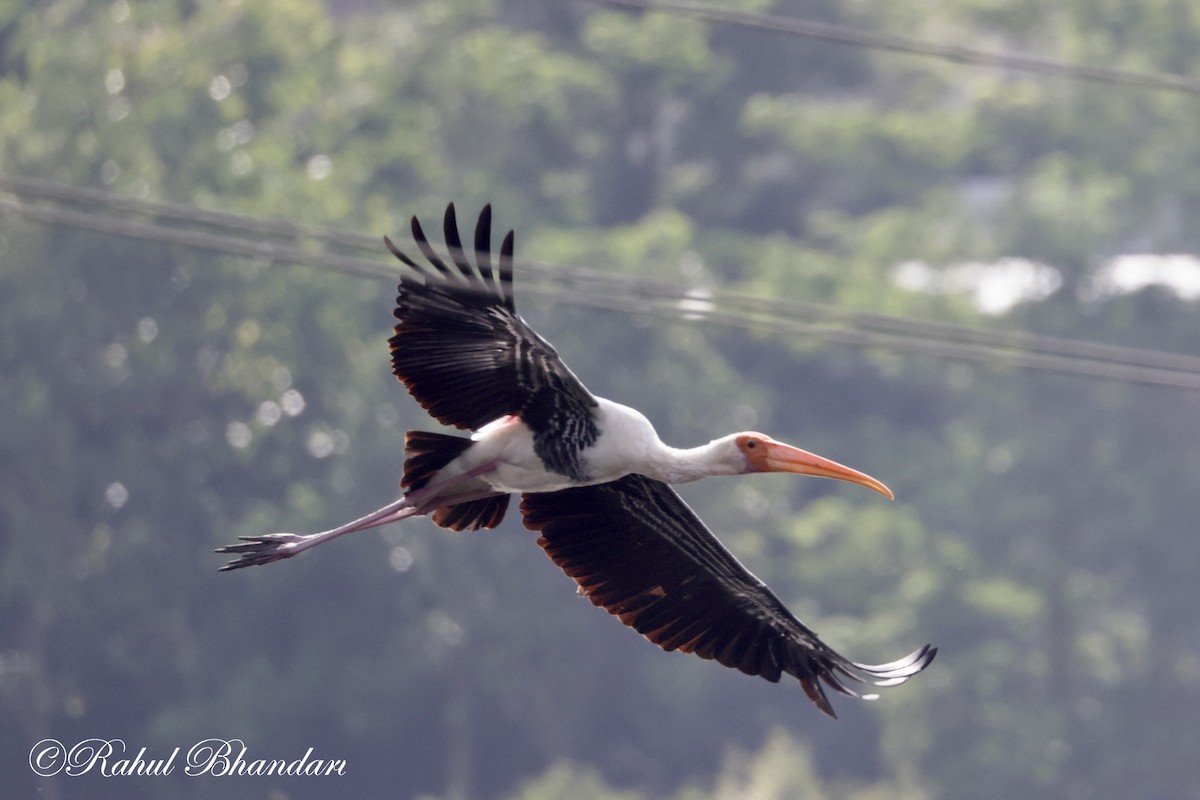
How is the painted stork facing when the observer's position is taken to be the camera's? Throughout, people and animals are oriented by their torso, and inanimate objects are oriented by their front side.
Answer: facing to the right of the viewer

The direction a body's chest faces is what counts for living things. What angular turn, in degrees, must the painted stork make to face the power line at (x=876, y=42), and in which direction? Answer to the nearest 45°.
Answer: approximately 45° to its left
